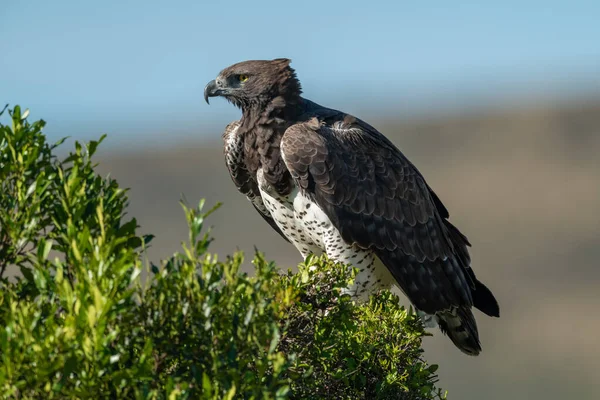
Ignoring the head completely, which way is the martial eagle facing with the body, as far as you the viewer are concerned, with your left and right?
facing the viewer and to the left of the viewer
